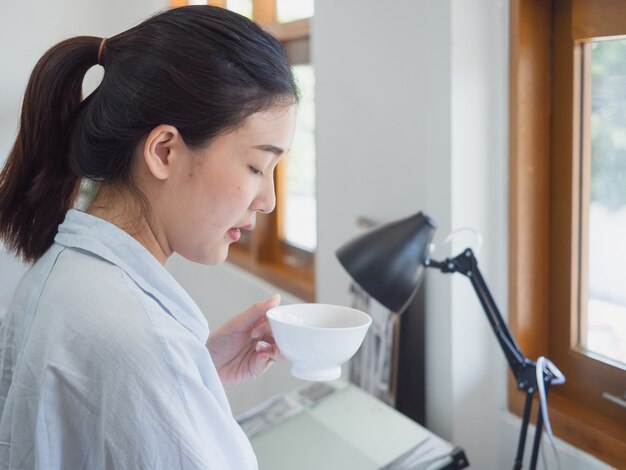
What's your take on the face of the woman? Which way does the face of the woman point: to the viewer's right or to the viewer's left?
to the viewer's right

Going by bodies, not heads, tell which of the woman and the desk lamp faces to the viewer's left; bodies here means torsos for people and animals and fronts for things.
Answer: the desk lamp

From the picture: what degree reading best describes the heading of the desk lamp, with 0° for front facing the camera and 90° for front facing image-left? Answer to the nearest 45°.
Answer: approximately 90°

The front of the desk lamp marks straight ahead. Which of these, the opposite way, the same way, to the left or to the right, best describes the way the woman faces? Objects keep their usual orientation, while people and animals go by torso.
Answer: the opposite way

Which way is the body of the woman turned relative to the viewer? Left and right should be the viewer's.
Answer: facing to the right of the viewer

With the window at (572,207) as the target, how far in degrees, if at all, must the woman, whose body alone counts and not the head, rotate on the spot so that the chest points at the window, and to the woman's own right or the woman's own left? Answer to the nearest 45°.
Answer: approximately 45° to the woman's own left

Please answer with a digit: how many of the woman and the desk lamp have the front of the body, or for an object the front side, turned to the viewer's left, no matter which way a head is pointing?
1
